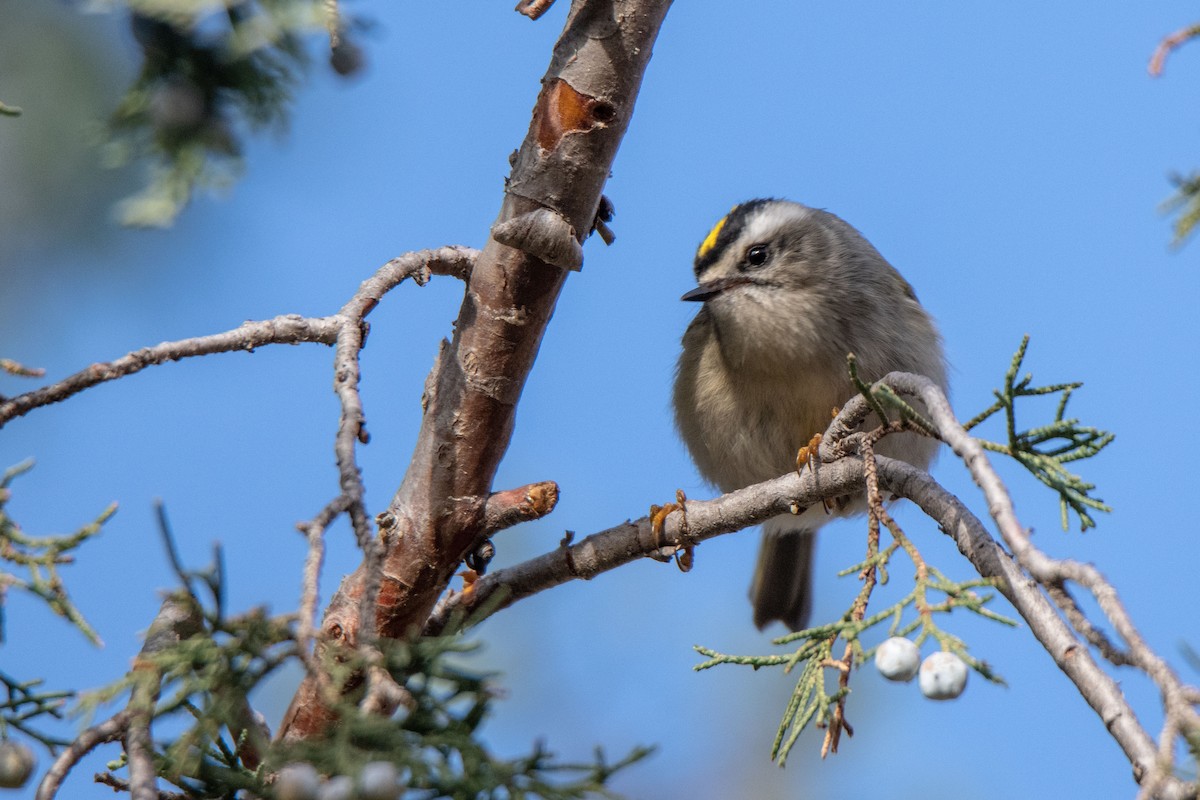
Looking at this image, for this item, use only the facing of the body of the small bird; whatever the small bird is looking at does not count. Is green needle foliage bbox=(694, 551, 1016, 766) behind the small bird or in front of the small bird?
in front

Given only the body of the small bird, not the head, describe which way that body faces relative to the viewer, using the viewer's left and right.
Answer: facing the viewer and to the left of the viewer

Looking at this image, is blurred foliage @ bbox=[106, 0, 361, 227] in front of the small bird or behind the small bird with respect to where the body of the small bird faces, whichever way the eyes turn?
in front

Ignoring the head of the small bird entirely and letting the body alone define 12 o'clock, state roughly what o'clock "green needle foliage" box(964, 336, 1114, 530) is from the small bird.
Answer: The green needle foliage is roughly at 10 o'clock from the small bird.
